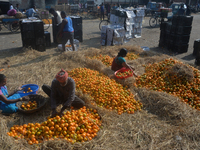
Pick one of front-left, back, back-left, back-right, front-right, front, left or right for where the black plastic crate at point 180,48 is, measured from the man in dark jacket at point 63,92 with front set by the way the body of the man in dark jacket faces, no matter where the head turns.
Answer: back-left

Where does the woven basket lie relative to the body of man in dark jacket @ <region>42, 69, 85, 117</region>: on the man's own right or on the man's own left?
on the man's own right

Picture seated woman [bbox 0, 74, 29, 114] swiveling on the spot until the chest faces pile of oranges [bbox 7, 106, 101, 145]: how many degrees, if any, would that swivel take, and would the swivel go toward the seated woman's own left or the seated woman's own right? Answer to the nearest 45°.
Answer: approximately 45° to the seated woman's own right

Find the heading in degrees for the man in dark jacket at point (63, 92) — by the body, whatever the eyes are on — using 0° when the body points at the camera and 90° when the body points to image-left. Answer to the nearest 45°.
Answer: approximately 0°

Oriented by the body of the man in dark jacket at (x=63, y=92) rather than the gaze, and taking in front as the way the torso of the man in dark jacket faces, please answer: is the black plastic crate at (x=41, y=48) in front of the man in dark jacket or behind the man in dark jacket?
behind

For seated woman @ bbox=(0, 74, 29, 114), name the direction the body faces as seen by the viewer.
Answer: to the viewer's right
